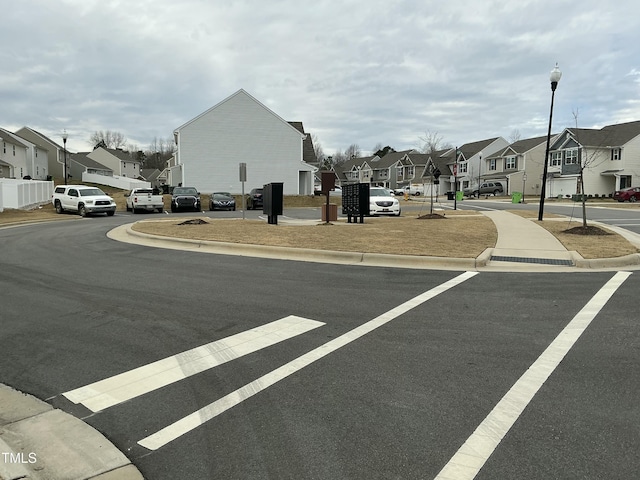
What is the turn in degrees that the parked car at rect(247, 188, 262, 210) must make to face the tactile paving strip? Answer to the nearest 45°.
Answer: approximately 45° to its left

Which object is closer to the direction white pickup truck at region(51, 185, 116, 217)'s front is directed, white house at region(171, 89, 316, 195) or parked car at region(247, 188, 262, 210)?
the parked car

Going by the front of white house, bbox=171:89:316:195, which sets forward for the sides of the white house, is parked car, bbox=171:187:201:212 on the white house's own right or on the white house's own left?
on the white house's own right
